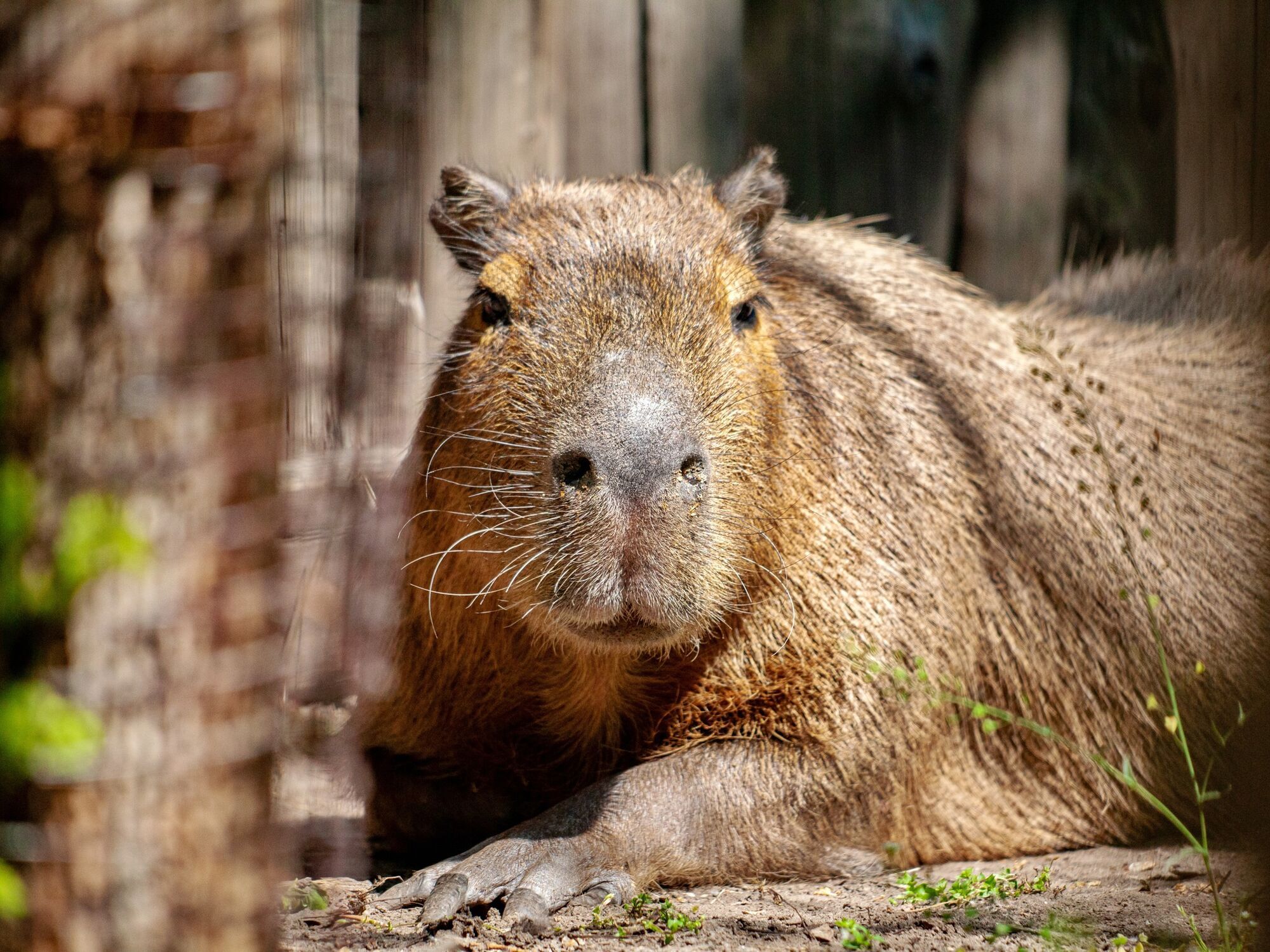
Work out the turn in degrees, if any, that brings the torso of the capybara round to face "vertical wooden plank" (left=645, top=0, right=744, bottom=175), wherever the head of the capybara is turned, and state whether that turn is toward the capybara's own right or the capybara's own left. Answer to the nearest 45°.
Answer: approximately 135° to the capybara's own right

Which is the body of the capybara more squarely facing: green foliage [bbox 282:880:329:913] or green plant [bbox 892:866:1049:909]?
the green foliage

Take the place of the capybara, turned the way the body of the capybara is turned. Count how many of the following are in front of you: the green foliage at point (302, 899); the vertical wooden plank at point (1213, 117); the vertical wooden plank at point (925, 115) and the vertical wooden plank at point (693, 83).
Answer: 1

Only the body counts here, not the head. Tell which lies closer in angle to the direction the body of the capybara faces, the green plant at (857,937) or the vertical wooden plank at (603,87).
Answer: the green plant

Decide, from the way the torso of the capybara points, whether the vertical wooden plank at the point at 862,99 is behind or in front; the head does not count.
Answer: behind

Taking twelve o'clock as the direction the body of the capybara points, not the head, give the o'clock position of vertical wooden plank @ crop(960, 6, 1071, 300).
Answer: The vertical wooden plank is roughly at 5 o'clock from the capybara.

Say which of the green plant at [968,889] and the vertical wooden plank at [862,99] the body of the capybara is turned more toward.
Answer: the green plant

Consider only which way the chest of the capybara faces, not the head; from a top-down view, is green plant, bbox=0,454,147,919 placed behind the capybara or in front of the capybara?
in front

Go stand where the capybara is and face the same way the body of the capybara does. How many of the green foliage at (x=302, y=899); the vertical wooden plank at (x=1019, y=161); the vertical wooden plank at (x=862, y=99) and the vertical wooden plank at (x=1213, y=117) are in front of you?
1

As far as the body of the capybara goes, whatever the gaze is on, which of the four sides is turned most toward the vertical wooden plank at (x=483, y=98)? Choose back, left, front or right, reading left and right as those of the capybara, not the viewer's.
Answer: right

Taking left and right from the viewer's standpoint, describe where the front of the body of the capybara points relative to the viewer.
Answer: facing the viewer and to the left of the viewer

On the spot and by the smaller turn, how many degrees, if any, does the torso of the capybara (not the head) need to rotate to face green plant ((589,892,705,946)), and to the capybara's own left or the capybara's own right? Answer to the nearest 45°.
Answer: approximately 45° to the capybara's own left

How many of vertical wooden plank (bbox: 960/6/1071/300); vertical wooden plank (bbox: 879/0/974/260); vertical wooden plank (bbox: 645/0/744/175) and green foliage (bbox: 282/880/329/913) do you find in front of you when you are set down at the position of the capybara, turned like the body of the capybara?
1
